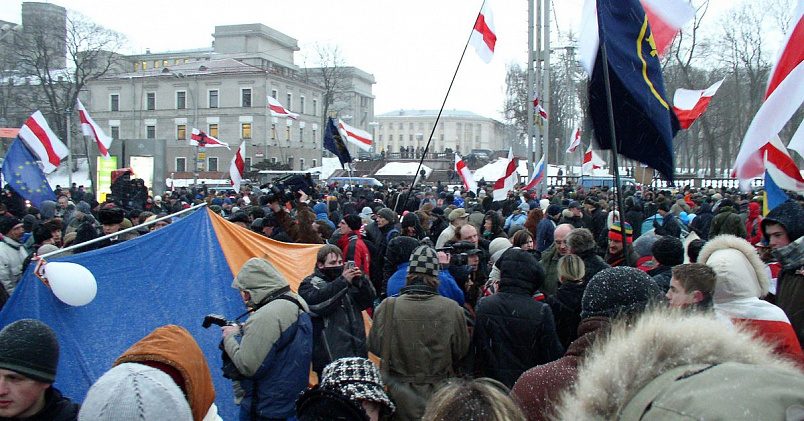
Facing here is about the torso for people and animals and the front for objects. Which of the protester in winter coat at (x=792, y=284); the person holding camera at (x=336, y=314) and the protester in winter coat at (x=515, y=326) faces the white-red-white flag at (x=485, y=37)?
the protester in winter coat at (x=515, y=326)

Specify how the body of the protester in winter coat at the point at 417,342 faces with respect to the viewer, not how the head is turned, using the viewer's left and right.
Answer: facing away from the viewer

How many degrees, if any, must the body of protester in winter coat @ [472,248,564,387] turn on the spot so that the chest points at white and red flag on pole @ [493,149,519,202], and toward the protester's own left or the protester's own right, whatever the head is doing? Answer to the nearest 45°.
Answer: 0° — they already face it

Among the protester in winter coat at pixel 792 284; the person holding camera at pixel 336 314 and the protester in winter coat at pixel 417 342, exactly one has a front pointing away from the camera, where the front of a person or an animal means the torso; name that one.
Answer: the protester in winter coat at pixel 417 342

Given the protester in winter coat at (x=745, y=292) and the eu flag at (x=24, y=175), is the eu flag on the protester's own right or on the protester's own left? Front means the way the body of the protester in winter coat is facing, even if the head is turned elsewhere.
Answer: on the protester's own left

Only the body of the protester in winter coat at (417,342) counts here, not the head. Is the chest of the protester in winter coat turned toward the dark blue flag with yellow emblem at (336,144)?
yes

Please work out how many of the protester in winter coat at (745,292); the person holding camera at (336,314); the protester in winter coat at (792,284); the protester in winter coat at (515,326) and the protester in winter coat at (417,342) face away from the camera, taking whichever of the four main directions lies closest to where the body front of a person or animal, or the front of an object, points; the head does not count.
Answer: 3

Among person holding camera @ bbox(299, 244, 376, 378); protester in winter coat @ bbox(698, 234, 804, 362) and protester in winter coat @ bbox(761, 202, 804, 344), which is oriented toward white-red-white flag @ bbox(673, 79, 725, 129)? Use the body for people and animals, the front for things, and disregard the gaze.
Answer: protester in winter coat @ bbox(698, 234, 804, 362)

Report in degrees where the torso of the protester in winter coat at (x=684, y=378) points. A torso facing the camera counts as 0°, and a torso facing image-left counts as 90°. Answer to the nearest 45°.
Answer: approximately 135°

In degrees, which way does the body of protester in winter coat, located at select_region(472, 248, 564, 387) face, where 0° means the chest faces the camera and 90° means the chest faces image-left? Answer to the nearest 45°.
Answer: approximately 180°

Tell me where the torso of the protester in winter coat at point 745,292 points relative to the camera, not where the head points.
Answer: away from the camera

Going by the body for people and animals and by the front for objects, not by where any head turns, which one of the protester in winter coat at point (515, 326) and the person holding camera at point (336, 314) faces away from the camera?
the protester in winter coat
